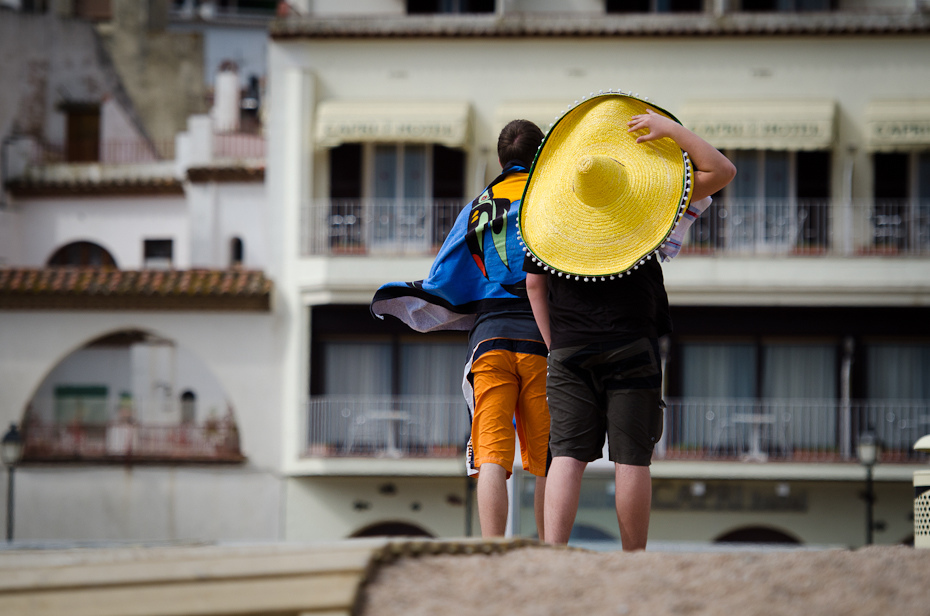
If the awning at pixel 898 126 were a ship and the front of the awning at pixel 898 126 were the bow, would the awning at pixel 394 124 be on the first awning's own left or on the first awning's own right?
on the first awning's own right

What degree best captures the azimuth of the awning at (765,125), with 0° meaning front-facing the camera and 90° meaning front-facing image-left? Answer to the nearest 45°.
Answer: approximately 0°

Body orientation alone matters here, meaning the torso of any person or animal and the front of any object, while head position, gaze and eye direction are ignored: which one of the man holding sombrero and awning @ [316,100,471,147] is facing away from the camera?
the man holding sombrero

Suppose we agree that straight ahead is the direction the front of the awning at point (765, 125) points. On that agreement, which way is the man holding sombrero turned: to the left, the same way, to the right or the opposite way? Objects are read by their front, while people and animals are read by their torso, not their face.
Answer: the opposite way

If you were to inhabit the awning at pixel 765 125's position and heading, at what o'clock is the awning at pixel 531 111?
the awning at pixel 531 111 is roughly at 3 o'clock from the awning at pixel 765 125.

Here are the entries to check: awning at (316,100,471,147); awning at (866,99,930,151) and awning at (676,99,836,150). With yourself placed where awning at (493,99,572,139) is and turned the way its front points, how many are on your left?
2

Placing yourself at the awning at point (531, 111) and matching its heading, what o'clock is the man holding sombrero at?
The man holding sombrero is roughly at 12 o'clock from the awning.

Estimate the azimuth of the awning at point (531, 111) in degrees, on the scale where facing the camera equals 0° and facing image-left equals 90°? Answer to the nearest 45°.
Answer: approximately 0°

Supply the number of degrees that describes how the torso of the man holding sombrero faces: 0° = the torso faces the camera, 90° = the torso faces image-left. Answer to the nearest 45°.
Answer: approximately 180°

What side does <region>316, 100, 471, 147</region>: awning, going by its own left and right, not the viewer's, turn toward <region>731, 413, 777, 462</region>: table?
left
